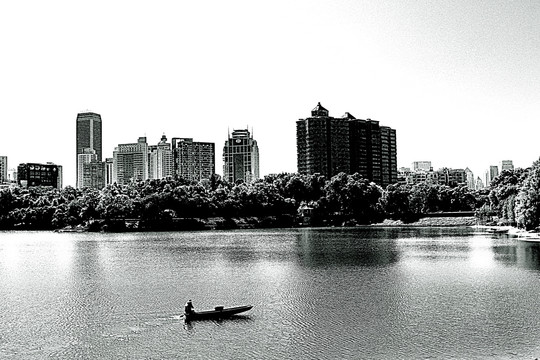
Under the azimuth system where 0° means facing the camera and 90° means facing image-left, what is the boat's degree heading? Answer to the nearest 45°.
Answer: approximately 270°
